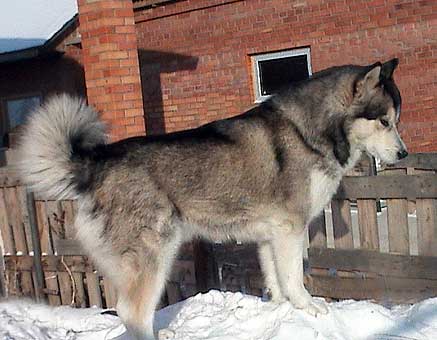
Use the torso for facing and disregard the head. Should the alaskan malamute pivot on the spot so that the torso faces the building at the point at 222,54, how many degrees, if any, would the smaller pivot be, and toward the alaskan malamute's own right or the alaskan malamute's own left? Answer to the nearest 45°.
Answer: approximately 90° to the alaskan malamute's own left

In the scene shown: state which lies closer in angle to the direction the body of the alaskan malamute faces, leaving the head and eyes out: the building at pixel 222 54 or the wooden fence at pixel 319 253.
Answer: the wooden fence

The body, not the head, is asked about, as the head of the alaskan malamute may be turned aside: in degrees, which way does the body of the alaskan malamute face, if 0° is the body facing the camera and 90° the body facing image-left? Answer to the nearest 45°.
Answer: approximately 270°
